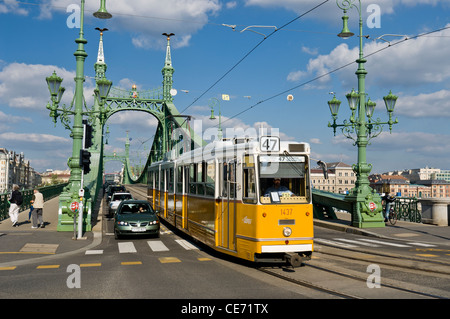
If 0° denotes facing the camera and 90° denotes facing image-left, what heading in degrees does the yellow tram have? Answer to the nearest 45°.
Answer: approximately 315°

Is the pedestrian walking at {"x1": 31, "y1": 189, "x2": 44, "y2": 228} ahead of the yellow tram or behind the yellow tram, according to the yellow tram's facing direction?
behind

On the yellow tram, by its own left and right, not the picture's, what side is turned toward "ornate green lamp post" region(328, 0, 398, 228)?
left

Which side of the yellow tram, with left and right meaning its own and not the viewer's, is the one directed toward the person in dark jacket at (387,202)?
left

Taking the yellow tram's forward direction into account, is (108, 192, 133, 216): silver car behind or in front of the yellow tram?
behind
